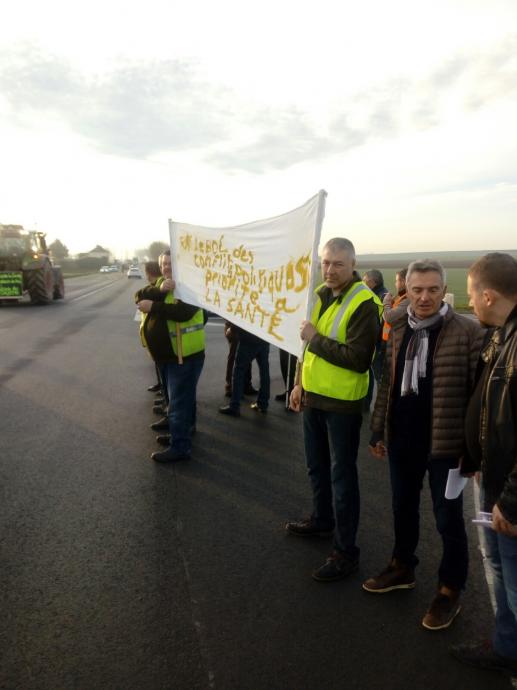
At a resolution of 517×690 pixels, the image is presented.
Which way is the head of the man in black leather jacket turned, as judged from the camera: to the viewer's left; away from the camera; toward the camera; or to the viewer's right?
to the viewer's left

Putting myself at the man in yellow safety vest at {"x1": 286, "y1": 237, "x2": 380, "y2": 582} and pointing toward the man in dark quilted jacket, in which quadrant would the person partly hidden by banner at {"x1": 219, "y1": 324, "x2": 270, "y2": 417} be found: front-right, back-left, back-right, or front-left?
back-left

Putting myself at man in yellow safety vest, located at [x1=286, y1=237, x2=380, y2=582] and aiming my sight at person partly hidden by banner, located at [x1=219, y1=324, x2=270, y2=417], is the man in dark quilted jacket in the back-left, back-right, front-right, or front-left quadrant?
back-right

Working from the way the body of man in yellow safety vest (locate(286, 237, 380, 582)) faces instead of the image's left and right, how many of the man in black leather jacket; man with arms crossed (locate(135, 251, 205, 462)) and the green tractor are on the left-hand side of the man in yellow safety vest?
1

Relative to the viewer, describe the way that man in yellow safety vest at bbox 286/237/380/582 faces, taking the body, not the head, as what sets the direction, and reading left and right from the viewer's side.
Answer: facing the viewer and to the left of the viewer

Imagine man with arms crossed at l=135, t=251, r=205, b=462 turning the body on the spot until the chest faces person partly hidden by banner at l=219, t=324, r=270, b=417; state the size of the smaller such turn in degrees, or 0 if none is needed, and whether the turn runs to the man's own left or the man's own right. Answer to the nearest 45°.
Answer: approximately 135° to the man's own right

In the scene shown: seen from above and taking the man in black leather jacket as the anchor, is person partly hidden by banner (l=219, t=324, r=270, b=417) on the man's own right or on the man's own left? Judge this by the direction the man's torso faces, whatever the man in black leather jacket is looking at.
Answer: on the man's own right

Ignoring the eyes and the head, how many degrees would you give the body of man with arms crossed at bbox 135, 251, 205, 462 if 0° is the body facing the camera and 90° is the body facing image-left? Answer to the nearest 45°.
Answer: approximately 90°

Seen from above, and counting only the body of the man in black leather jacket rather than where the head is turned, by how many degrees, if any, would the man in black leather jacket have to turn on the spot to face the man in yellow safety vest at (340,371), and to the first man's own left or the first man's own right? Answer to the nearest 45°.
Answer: approximately 45° to the first man's own right

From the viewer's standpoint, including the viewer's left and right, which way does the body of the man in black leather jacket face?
facing to the left of the viewer

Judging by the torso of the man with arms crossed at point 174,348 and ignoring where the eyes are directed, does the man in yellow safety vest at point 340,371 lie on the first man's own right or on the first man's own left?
on the first man's own left
